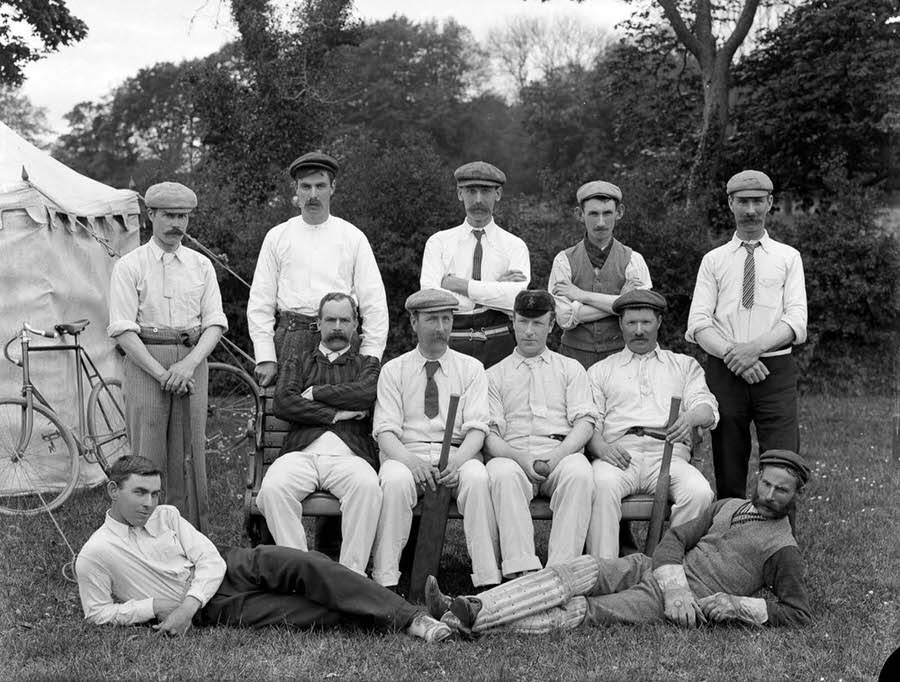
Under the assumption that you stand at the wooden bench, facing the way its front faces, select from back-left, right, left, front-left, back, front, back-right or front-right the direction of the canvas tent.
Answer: back-right

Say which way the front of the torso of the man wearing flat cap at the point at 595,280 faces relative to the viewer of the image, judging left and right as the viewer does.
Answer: facing the viewer

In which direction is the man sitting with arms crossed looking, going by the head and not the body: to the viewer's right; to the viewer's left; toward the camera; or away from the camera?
toward the camera

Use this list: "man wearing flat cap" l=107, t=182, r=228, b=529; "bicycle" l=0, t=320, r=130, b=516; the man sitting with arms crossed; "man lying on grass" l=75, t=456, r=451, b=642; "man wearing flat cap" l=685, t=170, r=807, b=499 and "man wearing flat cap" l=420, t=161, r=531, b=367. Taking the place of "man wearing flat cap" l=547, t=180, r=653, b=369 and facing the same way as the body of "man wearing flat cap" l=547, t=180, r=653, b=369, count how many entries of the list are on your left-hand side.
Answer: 1

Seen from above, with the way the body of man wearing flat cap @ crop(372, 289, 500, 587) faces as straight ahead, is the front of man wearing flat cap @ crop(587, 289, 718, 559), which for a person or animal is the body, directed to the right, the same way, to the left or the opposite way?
the same way

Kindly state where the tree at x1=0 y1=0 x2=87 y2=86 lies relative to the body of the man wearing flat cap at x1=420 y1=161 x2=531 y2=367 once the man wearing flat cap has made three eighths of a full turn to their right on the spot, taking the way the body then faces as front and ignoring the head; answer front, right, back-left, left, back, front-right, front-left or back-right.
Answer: front

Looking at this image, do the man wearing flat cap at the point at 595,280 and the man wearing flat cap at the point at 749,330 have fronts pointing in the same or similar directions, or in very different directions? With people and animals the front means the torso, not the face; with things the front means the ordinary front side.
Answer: same or similar directions

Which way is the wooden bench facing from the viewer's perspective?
toward the camera

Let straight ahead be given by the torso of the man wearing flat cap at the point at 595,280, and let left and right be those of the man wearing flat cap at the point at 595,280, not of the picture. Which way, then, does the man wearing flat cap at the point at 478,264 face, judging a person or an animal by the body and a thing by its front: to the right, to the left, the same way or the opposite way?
the same way

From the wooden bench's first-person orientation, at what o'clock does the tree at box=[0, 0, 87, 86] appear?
The tree is roughly at 5 o'clock from the wooden bench.

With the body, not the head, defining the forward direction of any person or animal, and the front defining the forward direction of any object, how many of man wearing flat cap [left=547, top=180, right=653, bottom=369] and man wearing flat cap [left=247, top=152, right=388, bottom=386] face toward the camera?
2

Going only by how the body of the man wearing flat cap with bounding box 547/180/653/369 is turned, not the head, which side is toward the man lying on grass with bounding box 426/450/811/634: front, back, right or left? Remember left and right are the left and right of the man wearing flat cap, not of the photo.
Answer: front

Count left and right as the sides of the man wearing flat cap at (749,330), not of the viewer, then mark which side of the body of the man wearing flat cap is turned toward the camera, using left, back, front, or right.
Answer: front

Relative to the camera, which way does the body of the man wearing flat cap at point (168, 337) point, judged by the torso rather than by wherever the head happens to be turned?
toward the camera

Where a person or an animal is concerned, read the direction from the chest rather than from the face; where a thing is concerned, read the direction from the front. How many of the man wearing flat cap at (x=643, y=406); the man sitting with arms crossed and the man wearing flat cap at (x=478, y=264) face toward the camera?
3
